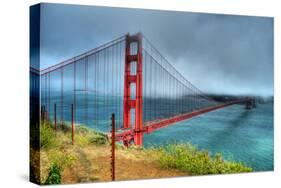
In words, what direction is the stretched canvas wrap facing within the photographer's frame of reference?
facing the viewer and to the right of the viewer
